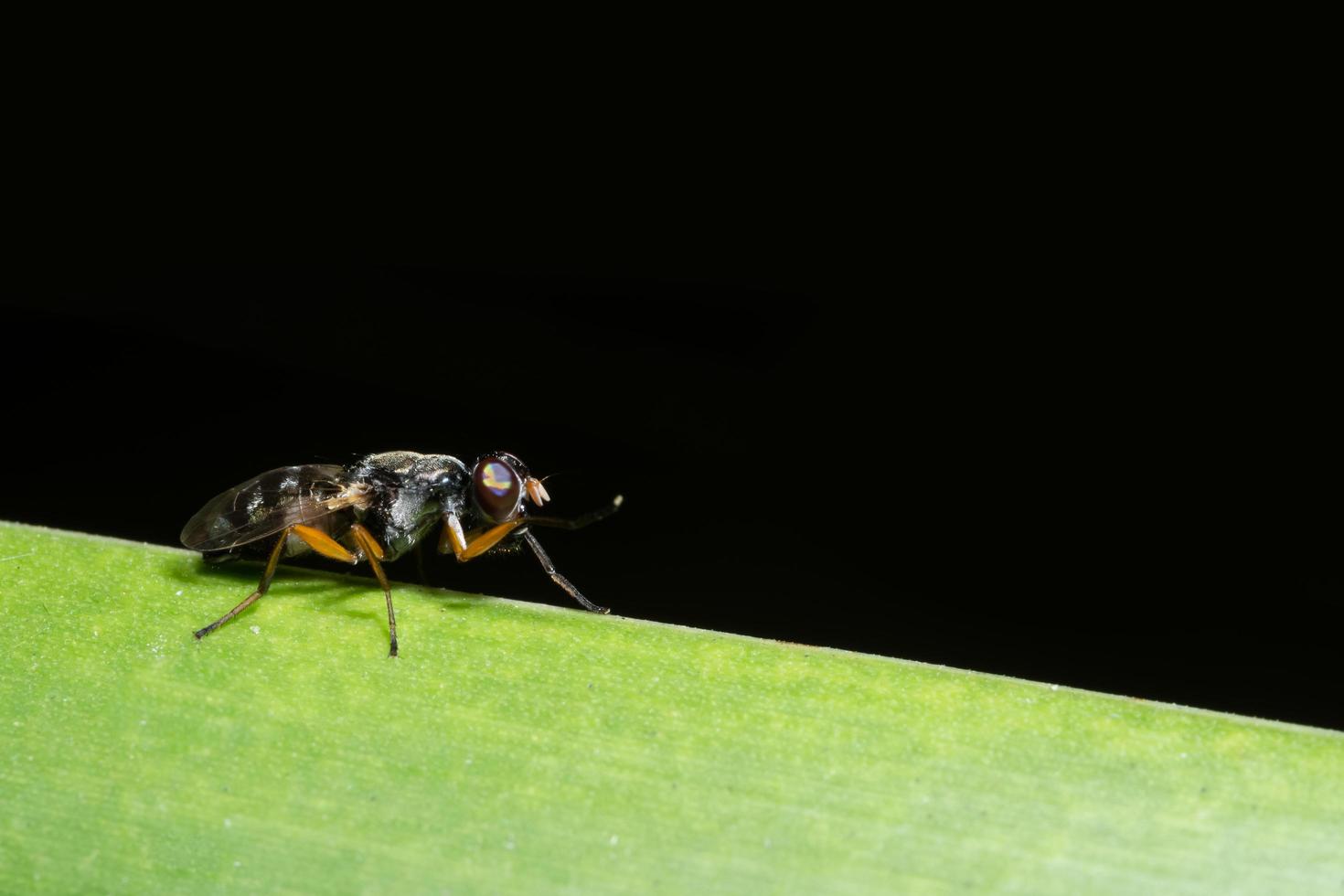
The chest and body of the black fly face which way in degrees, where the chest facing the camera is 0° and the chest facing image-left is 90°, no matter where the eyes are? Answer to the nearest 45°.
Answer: approximately 270°
